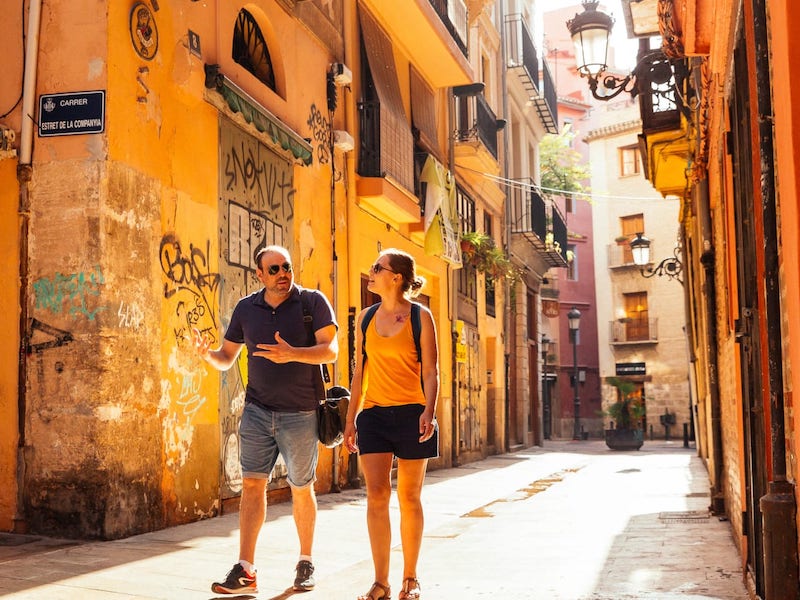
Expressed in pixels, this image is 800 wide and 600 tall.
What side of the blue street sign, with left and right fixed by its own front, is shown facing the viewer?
front

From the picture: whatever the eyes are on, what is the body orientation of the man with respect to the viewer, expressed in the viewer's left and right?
facing the viewer

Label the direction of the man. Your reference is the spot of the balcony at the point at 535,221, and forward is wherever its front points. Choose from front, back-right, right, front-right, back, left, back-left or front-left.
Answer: right

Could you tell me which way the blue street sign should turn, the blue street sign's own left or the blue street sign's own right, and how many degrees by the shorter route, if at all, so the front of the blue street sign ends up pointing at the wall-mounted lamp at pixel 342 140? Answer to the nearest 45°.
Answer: approximately 135° to the blue street sign's own left

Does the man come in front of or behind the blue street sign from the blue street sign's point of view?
in front

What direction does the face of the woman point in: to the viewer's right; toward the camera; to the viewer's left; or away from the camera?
to the viewer's left

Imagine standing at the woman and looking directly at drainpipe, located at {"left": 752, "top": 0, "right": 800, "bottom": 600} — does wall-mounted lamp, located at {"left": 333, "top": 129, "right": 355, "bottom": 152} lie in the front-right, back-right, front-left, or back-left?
back-left

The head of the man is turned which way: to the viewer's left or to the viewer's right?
to the viewer's right

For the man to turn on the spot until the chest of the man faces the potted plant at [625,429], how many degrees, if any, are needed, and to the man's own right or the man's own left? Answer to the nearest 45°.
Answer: approximately 135° to the man's own left

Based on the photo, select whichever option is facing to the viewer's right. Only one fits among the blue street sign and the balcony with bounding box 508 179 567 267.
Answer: the balcony

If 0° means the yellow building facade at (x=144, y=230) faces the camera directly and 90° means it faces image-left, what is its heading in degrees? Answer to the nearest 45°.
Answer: approximately 315°

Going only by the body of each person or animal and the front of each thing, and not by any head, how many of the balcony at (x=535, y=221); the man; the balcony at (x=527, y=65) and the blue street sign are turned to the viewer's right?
2
